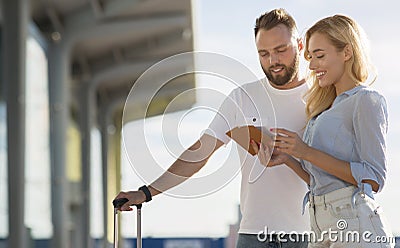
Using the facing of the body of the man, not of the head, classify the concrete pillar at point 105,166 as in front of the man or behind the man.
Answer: behind

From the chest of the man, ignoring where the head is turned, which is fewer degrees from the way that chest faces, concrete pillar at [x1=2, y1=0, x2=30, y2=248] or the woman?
the woman

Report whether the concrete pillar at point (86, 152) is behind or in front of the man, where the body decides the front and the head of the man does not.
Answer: behind

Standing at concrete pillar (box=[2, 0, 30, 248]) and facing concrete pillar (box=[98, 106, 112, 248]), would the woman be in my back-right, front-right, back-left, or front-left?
back-right

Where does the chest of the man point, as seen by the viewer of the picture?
toward the camera
